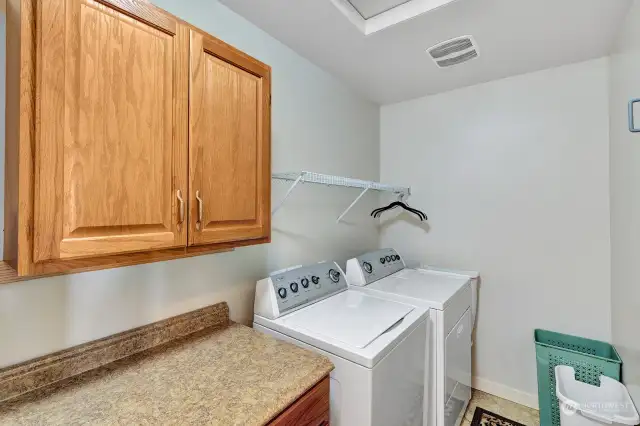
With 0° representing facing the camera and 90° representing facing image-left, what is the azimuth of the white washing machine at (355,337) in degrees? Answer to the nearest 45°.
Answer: approximately 315°

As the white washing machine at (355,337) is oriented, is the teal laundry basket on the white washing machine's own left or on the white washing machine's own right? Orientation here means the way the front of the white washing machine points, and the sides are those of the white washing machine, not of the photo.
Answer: on the white washing machine's own left

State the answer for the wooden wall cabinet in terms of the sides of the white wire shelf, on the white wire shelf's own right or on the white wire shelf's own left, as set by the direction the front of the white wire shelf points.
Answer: on the white wire shelf's own right

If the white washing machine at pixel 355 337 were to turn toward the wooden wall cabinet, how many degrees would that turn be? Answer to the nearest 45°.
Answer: approximately 90° to its right

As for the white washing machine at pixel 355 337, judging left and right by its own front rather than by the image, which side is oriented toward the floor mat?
left

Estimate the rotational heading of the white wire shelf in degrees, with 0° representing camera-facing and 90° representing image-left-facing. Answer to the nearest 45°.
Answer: approximately 315°

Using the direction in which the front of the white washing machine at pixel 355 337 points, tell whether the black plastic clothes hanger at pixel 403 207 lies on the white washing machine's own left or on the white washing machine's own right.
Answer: on the white washing machine's own left
